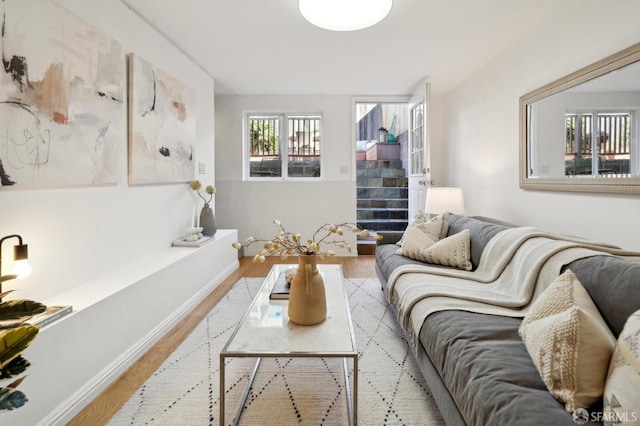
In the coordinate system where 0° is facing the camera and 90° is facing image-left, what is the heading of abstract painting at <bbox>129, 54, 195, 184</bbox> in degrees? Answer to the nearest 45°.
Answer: approximately 315°

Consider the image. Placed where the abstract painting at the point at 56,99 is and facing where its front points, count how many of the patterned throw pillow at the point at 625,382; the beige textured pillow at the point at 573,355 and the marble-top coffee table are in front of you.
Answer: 3

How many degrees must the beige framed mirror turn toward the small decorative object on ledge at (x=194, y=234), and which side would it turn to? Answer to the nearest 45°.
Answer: approximately 45° to its right

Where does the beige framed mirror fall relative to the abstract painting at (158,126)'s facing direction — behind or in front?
in front

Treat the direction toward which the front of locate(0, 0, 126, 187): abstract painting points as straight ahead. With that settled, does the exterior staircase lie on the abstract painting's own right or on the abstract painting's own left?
on the abstract painting's own left

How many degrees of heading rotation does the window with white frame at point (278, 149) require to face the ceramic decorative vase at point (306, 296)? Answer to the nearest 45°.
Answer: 0° — it already faces it

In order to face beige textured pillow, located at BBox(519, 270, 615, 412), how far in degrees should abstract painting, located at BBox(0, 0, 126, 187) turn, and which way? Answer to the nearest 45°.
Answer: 0° — it already faces it

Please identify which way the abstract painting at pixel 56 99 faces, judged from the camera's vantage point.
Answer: facing the viewer and to the right of the viewer

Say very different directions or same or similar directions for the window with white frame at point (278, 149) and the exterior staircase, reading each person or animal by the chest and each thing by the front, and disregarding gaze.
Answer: same or similar directions

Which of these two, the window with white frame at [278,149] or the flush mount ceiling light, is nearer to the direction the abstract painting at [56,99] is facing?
the flush mount ceiling light

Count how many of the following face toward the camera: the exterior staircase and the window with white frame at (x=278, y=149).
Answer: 2

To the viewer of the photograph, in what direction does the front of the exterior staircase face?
facing the viewer

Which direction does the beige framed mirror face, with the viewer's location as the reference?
facing the viewer and to the left of the viewer

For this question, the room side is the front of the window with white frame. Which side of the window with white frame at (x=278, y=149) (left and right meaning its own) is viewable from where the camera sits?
front
